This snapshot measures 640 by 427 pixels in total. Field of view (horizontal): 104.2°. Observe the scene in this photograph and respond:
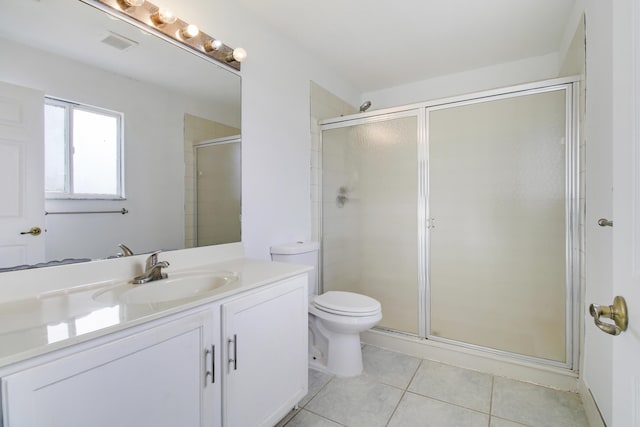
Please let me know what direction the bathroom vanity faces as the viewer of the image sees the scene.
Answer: facing the viewer and to the right of the viewer

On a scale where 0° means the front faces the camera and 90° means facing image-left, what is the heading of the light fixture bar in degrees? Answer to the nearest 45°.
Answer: approximately 315°

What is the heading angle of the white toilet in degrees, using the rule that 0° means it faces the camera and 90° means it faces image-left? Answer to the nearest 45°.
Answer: approximately 315°

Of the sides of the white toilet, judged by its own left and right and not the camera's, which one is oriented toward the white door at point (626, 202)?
front

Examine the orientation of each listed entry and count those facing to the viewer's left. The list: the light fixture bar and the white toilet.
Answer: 0

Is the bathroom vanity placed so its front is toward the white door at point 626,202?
yes

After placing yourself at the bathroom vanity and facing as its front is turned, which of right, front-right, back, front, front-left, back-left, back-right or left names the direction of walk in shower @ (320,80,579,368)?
front-left

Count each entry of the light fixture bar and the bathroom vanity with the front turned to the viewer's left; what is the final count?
0

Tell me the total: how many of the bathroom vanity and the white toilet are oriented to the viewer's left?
0

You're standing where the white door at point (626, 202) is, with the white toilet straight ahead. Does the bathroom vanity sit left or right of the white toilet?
left

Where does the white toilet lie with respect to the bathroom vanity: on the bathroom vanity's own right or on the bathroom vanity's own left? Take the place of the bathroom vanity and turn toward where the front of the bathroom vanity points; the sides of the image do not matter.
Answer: on the bathroom vanity's own left
